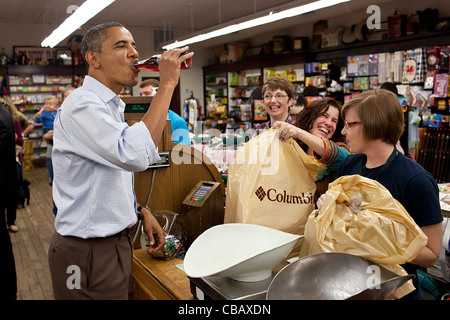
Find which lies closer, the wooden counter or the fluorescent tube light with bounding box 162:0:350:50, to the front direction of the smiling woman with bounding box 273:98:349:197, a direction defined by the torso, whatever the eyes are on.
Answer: the wooden counter

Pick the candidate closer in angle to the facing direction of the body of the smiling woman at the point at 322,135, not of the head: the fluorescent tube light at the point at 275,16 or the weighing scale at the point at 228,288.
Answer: the weighing scale

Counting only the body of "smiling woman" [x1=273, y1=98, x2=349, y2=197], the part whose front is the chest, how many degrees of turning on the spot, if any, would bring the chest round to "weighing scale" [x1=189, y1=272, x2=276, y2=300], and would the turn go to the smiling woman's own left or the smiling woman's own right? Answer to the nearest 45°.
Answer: approximately 45° to the smiling woman's own left

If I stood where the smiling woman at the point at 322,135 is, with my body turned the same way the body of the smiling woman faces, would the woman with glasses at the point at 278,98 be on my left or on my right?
on my right

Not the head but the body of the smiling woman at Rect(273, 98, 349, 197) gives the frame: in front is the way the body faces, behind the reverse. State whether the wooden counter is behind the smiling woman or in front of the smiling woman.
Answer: in front

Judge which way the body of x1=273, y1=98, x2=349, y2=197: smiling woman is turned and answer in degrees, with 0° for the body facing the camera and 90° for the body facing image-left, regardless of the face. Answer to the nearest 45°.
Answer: approximately 45°

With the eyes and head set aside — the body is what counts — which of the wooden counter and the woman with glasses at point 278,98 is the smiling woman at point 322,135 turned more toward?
the wooden counter

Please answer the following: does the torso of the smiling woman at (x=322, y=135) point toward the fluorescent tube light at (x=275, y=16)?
no

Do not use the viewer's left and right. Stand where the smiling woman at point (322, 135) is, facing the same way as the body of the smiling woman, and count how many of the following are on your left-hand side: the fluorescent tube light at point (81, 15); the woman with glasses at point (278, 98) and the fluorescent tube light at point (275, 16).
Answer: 0

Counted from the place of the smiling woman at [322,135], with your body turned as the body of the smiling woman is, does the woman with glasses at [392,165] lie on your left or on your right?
on your left

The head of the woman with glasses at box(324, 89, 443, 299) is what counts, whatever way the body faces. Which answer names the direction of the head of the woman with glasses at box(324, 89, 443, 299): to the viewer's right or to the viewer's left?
to the viewer's left

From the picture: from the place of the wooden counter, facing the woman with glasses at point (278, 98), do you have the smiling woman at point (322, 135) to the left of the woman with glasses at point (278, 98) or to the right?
right
